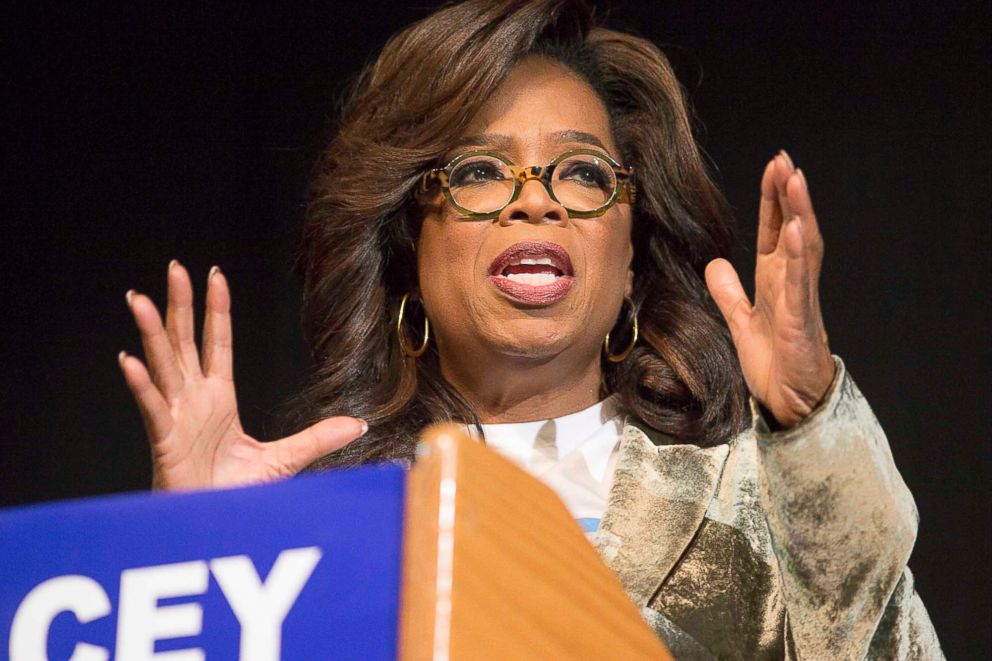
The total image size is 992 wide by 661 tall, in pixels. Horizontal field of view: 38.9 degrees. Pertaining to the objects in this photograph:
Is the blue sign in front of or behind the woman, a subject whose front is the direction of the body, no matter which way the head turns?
in front

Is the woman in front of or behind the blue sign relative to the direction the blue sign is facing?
behind

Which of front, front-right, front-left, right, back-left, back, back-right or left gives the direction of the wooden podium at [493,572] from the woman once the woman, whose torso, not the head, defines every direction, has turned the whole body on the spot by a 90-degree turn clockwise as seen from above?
left

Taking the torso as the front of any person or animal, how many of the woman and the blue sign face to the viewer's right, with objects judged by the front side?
0

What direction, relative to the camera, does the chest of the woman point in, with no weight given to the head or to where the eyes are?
toward the camera

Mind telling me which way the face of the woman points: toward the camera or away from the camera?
toward the camera
